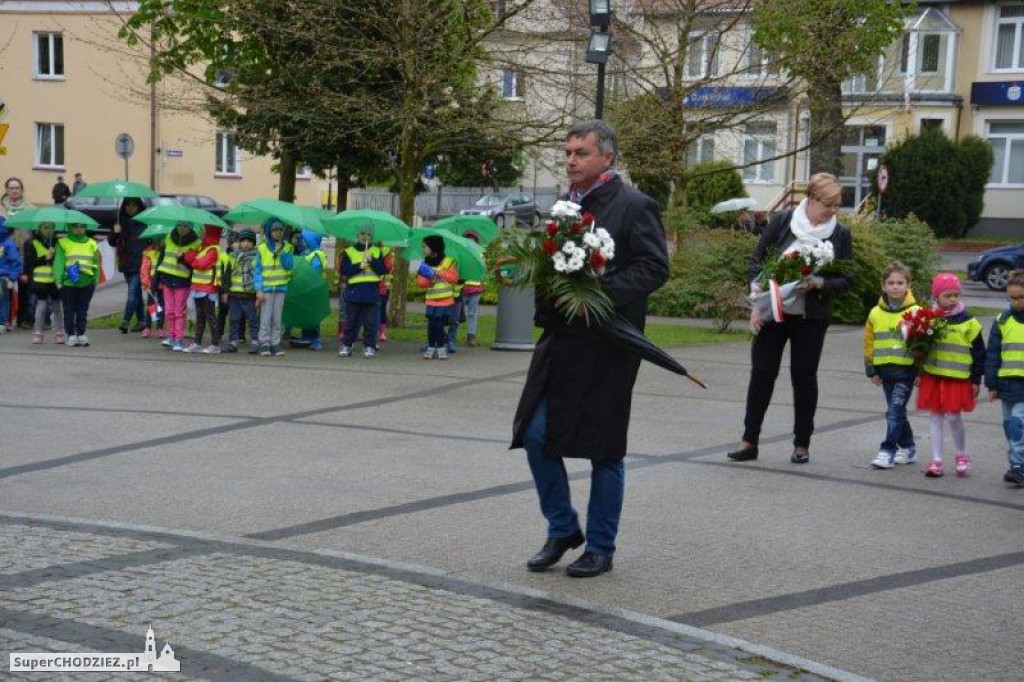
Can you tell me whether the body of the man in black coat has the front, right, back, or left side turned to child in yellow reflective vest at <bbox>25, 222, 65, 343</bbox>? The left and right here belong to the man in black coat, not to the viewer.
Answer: right

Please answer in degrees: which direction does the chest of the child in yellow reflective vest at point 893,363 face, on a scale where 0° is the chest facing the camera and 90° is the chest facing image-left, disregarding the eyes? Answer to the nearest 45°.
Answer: approximately 0°

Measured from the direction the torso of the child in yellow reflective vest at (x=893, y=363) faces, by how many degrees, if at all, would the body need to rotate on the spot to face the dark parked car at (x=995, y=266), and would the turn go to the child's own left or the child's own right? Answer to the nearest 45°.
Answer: approximately 180°

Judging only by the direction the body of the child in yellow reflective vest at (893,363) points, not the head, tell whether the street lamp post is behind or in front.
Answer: behind

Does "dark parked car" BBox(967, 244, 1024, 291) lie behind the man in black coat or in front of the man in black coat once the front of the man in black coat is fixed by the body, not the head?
behind

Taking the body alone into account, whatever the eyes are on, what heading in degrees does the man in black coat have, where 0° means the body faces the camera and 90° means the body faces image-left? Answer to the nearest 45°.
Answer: approximately 45°

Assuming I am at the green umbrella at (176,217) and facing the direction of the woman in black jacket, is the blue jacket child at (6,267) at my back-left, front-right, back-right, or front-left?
back-right

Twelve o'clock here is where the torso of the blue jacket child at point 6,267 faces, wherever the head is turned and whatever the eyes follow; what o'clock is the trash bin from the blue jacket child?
The trash bin is roughly at 10 o'clock from the blue jacket child.
